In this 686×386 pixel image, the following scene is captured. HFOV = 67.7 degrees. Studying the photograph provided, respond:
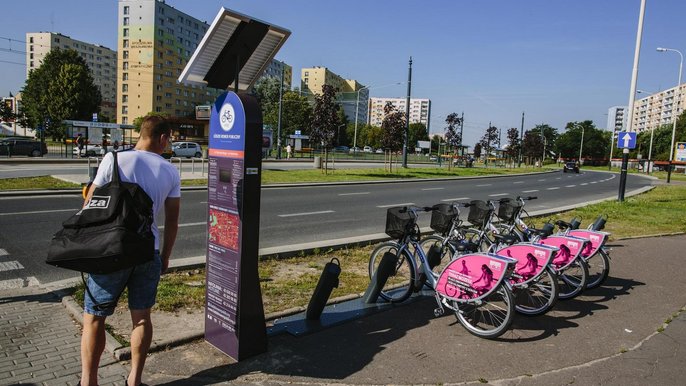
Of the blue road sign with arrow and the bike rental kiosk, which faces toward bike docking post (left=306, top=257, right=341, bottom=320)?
the blue road sign with arrow

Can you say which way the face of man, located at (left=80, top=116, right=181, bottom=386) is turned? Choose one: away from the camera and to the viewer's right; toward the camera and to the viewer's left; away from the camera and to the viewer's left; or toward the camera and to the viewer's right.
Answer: away from the camera and to the viewer's right

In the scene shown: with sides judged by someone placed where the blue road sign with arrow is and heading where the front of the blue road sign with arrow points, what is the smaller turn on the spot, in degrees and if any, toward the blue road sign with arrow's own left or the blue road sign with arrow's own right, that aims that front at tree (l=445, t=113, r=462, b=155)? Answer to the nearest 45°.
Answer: approximately 135° to the blue road sign with arrow's own right

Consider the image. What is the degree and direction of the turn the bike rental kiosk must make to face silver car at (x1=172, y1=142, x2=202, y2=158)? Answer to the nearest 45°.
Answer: approximately 135° to its right

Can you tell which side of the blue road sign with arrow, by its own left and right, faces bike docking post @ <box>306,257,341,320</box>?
front

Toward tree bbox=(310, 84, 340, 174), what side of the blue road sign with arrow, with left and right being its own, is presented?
right

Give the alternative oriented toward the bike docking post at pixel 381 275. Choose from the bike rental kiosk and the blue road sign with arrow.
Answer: the blue road sign with arrow

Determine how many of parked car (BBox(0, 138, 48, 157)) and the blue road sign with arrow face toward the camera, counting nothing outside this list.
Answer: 1

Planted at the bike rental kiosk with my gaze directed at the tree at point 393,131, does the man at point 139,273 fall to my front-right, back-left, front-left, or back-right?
back-left
